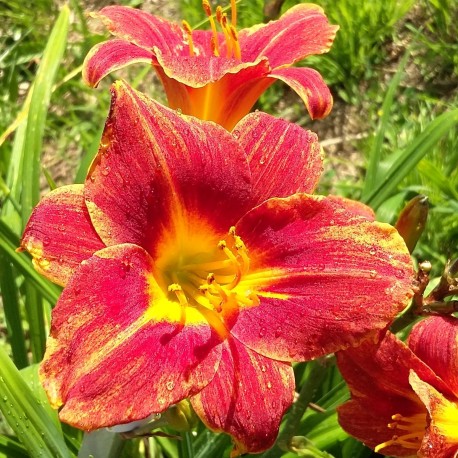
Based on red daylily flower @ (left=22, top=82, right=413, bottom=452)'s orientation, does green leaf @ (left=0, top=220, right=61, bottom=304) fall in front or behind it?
behind

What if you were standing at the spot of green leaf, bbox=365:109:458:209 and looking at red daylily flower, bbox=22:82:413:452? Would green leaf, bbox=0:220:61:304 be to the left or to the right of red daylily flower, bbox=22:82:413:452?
right

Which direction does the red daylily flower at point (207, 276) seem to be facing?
toward the camera

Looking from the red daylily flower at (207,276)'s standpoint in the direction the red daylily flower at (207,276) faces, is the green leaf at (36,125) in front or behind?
behind

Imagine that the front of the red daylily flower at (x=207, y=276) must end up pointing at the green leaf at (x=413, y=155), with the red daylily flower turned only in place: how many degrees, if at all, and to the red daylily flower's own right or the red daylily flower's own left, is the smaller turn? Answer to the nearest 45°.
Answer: approximately 135° to the red daylily flower's own left
